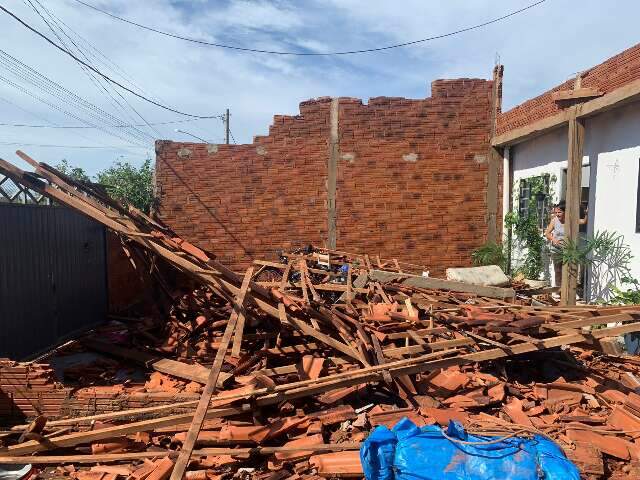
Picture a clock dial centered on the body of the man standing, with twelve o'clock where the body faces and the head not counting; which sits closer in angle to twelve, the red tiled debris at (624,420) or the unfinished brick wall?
the red tiled debris

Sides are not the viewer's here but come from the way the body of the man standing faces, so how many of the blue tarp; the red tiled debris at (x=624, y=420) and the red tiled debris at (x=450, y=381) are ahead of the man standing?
3

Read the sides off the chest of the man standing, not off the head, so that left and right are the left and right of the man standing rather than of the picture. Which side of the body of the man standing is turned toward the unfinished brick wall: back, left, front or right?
right

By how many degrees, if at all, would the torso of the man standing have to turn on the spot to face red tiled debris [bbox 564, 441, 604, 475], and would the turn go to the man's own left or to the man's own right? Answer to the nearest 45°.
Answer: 0° — they already face it

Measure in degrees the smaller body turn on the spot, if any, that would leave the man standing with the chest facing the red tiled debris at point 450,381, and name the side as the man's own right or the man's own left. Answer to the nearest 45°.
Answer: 0° — they already face it

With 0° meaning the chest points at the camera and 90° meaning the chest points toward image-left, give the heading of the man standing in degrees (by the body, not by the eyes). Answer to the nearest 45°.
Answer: approximately 0°
